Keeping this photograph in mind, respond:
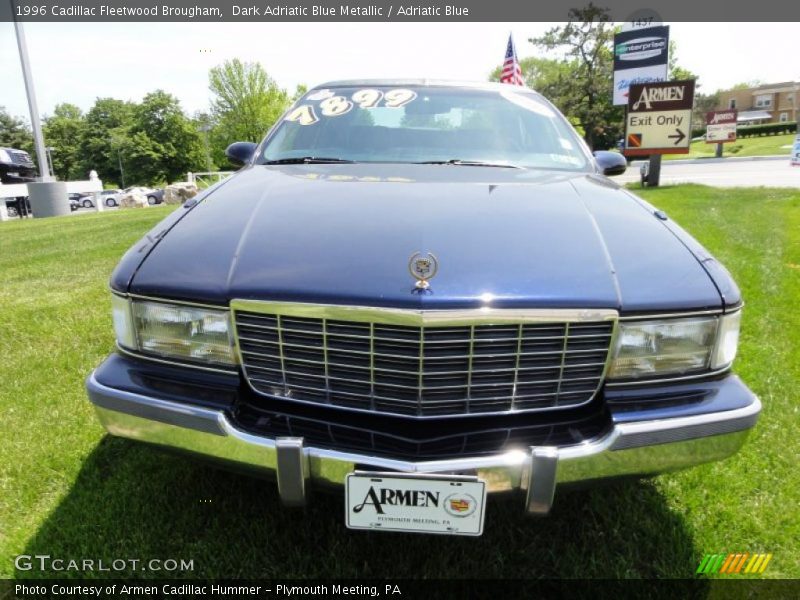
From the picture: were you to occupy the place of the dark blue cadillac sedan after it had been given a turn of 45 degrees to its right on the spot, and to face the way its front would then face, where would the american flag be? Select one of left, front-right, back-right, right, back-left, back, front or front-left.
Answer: back-right

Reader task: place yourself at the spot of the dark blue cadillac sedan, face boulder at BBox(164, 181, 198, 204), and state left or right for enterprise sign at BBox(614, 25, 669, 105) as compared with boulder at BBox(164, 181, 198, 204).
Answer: right

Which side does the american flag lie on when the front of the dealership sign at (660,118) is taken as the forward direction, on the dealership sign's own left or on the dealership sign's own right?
on the dealership sign's own right

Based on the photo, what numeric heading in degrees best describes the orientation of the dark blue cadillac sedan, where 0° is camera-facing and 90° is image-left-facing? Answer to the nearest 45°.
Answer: approximately 0°

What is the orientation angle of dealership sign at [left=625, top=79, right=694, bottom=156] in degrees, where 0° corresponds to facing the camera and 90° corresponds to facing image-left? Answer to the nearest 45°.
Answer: approximately 0°

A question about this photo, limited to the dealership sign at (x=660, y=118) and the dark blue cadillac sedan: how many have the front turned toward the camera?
2

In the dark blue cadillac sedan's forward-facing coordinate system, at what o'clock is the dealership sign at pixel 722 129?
The dealership sign is roughly at 7 o'clock from the dark blue cadillac sedan.

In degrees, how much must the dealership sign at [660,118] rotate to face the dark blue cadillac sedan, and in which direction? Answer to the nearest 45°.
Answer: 0° — it already faces it

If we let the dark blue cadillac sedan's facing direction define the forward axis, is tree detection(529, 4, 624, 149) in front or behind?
behind

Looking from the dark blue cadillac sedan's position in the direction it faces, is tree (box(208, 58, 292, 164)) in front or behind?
behind

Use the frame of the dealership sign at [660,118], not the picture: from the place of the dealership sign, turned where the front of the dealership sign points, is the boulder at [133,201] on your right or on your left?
on your right

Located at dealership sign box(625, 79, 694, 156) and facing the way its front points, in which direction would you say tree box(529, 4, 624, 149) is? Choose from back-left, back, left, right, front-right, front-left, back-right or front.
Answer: back
